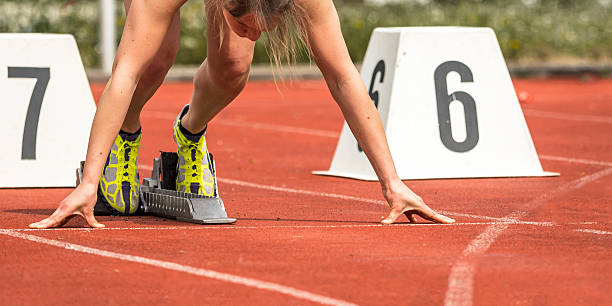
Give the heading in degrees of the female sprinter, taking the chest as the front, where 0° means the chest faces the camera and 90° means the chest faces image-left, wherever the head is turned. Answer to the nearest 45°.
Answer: approximately 0°

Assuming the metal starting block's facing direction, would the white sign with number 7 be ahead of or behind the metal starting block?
behind

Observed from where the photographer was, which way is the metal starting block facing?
facing the viewer and to the right of the viewer

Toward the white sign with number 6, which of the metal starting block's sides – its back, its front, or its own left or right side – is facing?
left

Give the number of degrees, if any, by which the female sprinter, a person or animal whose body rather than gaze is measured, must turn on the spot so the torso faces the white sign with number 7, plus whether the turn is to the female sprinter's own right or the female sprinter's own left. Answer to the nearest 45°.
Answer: approximately 135° to the female sprinter's own right
